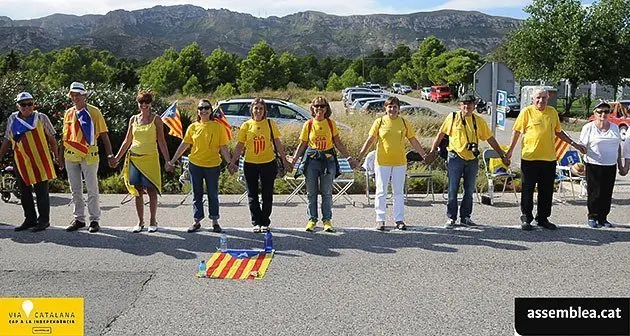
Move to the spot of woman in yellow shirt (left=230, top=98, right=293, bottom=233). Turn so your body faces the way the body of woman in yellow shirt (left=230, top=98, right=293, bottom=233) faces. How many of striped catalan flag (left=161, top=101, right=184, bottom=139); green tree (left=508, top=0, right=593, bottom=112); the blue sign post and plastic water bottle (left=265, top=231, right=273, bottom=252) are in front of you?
1

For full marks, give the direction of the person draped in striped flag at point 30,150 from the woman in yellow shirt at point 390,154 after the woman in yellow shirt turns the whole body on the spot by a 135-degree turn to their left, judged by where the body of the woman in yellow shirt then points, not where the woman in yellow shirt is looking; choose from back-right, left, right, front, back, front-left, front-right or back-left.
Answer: back-left

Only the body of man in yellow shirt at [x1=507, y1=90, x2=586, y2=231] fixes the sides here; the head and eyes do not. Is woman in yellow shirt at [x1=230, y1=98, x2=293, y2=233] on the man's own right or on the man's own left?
on the man's own right

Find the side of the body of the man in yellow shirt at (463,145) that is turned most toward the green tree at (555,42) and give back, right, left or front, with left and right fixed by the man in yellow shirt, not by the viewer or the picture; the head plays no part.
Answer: back

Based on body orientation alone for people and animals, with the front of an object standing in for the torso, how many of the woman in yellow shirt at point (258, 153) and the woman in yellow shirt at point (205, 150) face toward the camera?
2

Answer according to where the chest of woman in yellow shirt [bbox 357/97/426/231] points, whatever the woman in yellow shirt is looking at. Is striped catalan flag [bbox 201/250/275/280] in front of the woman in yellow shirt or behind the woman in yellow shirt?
in front

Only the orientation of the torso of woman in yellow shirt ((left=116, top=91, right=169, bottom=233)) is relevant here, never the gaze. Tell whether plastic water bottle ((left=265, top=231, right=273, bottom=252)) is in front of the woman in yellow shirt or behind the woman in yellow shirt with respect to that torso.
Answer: in front

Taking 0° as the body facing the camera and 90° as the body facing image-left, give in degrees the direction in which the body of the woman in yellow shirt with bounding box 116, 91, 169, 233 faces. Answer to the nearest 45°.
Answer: approximately 0°

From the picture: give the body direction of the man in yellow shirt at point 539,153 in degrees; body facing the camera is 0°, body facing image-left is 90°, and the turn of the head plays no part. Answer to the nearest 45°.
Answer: approximately 0°

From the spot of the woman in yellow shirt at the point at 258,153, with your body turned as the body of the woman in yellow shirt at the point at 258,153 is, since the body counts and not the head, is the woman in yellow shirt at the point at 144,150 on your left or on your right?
on your right

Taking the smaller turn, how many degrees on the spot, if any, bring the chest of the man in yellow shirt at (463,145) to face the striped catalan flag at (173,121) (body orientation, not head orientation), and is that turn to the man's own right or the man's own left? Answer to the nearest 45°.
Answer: approximately 90° to the man's own right
